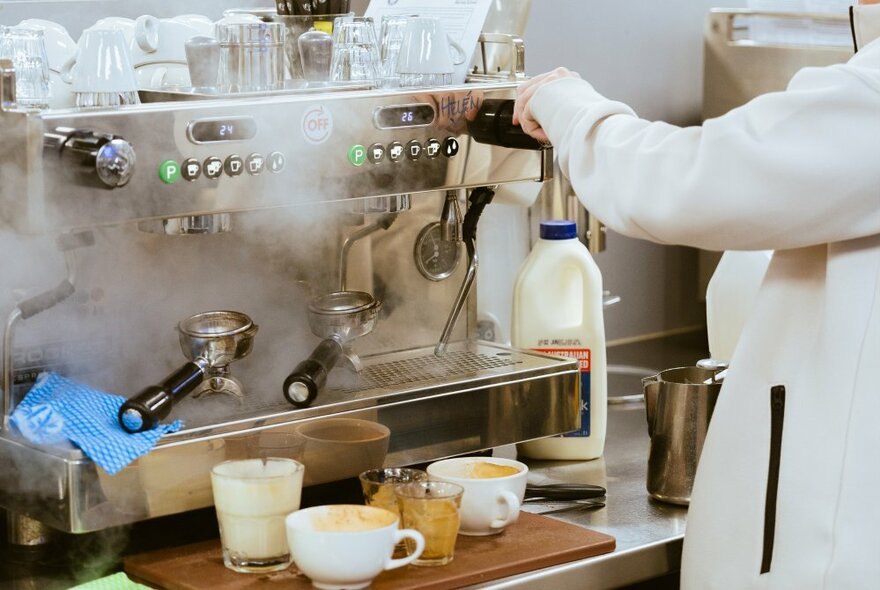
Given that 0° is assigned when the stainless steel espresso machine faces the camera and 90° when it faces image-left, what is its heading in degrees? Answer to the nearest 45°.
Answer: approximately 315°
